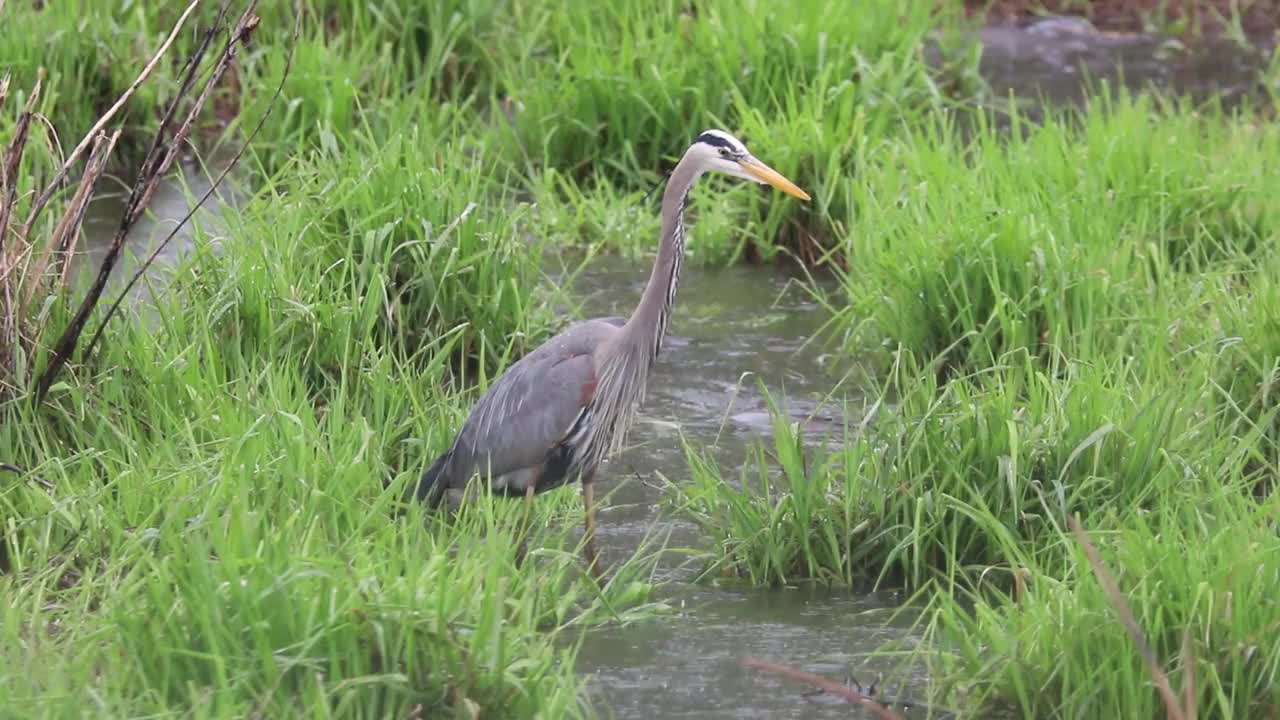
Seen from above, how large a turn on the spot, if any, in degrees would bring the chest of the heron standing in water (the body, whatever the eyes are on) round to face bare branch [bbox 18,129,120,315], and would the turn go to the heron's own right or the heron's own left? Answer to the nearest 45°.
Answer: approximately 180°

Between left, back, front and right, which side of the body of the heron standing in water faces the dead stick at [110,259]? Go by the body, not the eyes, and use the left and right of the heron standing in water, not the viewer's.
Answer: back

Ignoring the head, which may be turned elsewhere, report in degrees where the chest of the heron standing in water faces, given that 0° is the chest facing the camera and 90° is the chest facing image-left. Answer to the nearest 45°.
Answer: approximately 270°
